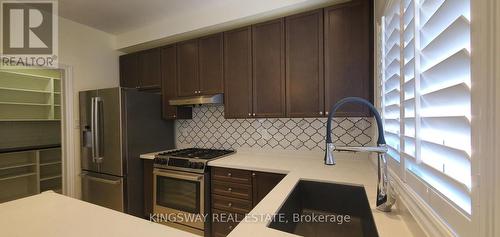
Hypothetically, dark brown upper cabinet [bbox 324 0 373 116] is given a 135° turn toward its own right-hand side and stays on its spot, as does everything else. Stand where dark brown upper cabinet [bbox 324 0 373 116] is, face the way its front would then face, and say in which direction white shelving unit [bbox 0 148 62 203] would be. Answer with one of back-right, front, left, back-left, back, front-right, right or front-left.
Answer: front-left

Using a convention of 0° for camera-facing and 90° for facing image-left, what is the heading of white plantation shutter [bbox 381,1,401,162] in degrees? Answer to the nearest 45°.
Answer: approximately 90°

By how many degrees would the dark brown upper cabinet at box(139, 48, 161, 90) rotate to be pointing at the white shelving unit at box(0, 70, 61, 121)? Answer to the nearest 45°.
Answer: approximately 90° to its right

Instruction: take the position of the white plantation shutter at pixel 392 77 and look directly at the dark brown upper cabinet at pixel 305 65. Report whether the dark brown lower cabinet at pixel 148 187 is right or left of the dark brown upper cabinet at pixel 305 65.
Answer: left

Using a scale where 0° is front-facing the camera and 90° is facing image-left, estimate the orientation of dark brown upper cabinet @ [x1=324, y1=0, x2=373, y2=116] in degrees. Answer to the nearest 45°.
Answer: approximately 0°

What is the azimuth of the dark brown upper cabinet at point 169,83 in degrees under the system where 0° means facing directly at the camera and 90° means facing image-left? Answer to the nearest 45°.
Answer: approximately 45°

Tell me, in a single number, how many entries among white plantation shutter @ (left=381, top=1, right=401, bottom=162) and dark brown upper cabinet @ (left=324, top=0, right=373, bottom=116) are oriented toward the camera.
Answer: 1

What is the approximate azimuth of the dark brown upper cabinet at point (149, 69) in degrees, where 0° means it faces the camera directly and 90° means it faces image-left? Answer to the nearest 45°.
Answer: approximately 45°
